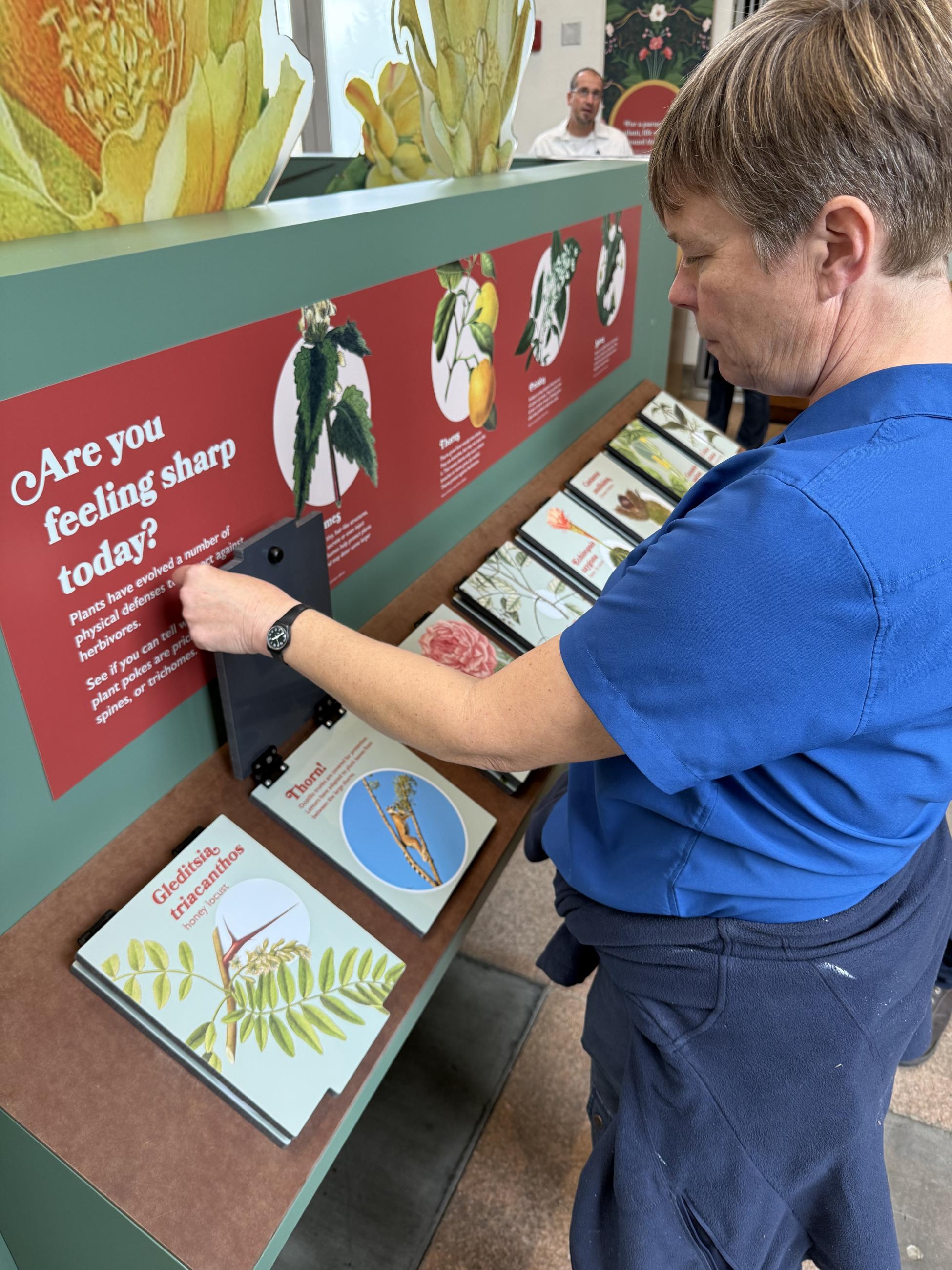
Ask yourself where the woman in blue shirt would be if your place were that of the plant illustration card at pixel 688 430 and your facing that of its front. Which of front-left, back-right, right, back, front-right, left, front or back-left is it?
front-right

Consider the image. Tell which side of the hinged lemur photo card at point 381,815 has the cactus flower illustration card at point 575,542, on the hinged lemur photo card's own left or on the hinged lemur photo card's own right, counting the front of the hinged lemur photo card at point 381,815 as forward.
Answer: on the hinged lemur photo card's own left

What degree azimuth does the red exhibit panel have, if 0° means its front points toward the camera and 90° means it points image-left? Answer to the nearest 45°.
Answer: approximately 315°

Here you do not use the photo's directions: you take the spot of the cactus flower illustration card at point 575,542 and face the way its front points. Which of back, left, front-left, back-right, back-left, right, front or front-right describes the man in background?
back-left

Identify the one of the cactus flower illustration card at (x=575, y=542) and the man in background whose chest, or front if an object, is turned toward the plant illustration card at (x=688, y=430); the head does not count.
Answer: the man in background

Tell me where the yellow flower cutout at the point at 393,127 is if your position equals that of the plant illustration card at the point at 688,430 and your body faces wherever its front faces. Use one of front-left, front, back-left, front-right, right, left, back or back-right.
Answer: right

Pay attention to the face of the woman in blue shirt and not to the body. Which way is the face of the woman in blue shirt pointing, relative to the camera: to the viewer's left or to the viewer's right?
to the viewer's left

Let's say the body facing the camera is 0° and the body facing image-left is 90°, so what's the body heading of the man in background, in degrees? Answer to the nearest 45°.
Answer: approximately 0°
